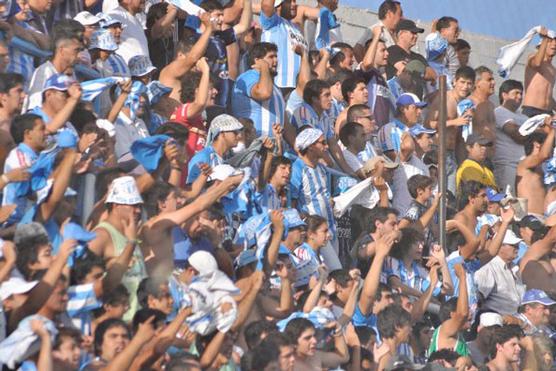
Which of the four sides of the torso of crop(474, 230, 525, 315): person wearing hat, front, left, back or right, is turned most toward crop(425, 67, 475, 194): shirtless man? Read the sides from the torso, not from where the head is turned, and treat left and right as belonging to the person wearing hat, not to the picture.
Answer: back

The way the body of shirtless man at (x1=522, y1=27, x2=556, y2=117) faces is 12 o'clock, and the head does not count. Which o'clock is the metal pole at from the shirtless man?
The metal pole is roughly at 2 o'clock from the shirtless man.

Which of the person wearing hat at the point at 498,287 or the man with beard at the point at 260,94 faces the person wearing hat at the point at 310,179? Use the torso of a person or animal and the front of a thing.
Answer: the man with beard

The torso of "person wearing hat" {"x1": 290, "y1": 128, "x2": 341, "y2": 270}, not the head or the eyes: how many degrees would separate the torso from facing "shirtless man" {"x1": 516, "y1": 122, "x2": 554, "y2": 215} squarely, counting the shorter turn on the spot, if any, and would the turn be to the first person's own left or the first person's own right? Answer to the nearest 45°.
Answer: approximately 90° to the first person's own left
